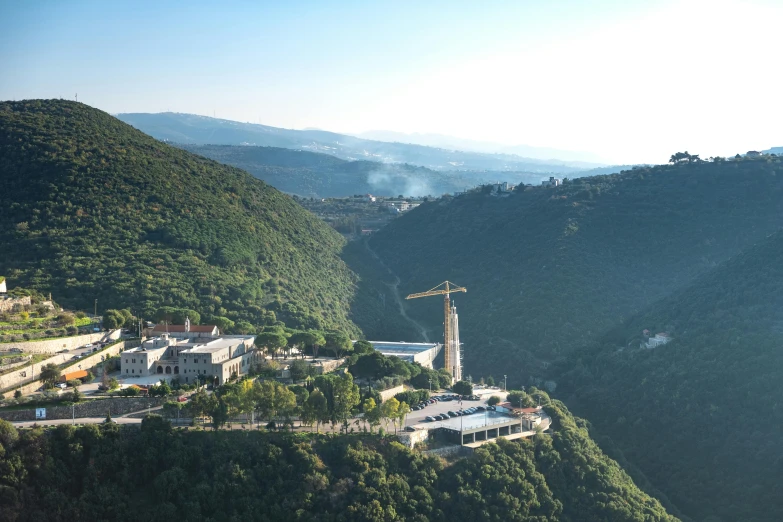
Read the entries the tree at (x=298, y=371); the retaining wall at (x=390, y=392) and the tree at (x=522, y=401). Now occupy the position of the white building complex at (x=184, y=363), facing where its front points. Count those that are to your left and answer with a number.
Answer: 3

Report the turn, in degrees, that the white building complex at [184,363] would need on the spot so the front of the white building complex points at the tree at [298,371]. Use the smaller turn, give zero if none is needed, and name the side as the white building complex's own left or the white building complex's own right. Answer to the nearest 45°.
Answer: approximately 90° to the white building complex's own left

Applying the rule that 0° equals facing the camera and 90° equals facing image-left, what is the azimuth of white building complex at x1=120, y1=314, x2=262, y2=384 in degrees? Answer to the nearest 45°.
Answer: approximately 0°

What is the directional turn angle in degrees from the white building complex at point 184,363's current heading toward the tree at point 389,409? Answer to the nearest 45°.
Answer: approximately 45° to its left

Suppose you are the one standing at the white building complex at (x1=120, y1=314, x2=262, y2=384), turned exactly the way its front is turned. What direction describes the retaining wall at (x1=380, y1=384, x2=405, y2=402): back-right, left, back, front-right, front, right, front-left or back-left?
left

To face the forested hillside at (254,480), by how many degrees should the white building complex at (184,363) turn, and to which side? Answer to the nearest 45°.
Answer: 0° — it already faces it

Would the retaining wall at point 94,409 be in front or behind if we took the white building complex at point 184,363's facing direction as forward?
in front

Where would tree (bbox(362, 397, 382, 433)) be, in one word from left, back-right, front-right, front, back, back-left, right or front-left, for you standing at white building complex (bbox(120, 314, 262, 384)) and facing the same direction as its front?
front-left

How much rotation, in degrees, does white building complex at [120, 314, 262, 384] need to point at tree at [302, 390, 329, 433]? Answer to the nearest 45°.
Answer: approximately 45° to its left

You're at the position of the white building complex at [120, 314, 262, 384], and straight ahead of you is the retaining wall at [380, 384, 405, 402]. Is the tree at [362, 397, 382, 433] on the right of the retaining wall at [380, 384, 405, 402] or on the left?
right

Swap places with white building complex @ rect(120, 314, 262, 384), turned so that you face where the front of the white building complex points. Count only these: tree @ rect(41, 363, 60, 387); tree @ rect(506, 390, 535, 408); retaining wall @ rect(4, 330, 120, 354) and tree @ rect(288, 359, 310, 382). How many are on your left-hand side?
2

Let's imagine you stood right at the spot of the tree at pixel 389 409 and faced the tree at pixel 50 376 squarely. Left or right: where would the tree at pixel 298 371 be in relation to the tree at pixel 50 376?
right

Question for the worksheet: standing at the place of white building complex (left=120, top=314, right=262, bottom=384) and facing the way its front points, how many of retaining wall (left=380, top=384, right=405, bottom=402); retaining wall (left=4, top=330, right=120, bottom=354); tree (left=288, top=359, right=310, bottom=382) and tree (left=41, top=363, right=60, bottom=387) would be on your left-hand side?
2

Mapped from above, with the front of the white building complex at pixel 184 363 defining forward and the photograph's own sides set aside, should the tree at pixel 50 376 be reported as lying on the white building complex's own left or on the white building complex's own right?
on the white building complex's own right

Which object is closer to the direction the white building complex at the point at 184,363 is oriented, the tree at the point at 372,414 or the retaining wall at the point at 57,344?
the tree

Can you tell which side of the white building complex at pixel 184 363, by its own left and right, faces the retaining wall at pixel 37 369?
right
